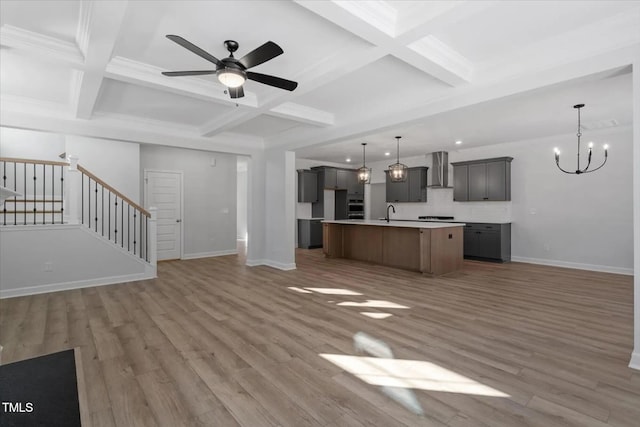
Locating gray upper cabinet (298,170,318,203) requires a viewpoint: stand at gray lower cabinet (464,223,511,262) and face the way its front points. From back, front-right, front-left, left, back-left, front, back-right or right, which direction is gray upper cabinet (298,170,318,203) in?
front-right

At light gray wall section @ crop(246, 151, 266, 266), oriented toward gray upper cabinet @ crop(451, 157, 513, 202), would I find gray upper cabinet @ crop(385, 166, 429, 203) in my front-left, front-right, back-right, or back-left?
front-left

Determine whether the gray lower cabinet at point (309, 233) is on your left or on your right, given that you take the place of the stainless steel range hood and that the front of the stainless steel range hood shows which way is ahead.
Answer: on your right

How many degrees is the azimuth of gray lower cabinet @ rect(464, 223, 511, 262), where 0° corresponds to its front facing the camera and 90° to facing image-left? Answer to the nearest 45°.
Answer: approximately 45°

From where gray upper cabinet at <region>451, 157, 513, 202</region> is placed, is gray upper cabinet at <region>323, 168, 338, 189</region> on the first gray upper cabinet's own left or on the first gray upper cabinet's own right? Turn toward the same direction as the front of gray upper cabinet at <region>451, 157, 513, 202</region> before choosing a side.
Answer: on the first gray upper cabinet's own right

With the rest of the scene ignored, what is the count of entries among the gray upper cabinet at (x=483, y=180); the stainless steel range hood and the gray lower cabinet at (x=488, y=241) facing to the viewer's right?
0

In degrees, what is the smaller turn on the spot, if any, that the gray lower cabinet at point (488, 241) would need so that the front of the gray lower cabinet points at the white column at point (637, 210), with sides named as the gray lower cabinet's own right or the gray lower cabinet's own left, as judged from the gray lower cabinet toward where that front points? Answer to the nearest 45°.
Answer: approximately 45° to the gray lower cabinet's own left

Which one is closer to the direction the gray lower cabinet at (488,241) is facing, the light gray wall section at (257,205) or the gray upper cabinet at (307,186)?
the light gray wall section

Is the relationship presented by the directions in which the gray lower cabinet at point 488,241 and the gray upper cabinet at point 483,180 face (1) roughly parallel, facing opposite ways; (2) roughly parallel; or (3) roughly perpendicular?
roughly parallel

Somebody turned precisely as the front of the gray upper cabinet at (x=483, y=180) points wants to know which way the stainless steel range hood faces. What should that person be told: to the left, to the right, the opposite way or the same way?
the same way

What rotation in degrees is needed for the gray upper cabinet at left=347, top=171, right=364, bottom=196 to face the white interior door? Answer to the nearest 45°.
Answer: approximately 90° to its right

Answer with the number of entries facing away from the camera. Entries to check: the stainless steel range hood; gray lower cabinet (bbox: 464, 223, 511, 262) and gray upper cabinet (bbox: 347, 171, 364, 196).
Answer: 0

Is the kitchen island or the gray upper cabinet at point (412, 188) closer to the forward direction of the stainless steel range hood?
the kitchen island
